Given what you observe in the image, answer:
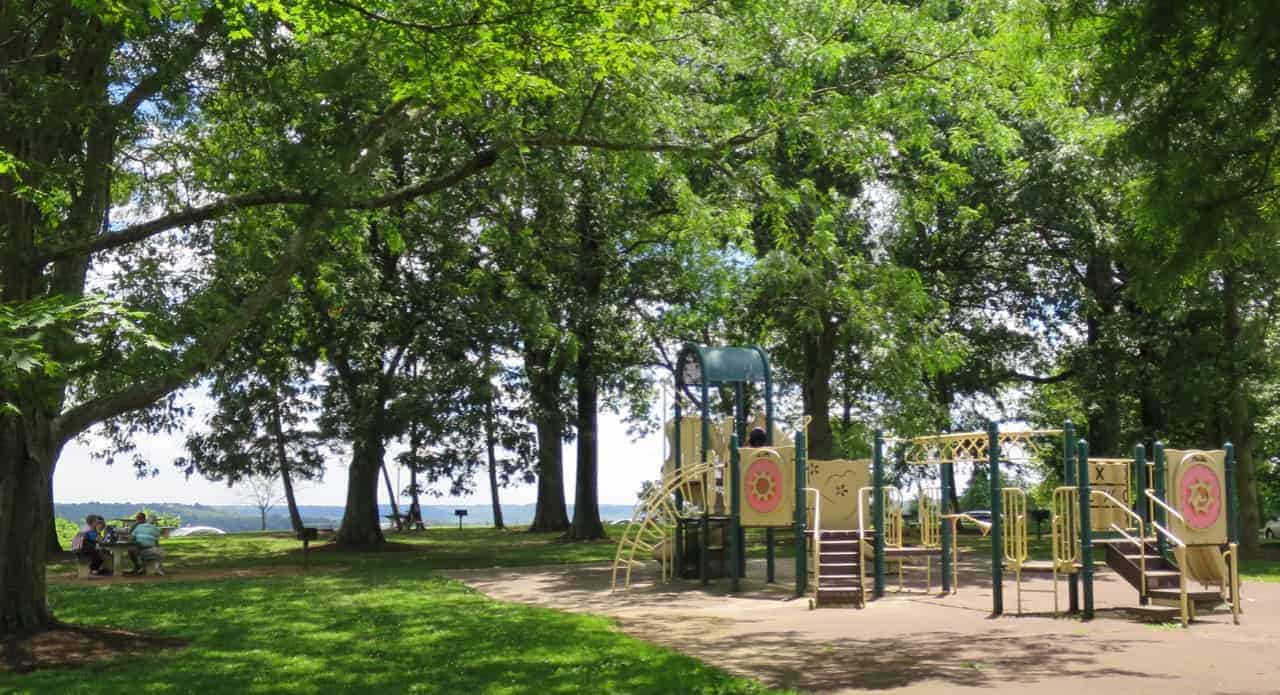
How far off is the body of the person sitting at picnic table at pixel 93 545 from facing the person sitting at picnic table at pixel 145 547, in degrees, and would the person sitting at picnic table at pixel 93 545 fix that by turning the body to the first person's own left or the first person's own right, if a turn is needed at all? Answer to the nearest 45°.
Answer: approximately 45° to the first person's own right

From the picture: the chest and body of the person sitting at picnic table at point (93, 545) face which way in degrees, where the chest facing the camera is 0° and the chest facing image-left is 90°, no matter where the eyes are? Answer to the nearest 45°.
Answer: approximately 270°

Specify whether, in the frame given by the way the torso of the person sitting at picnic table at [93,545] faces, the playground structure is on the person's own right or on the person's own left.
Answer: on the person's own right
